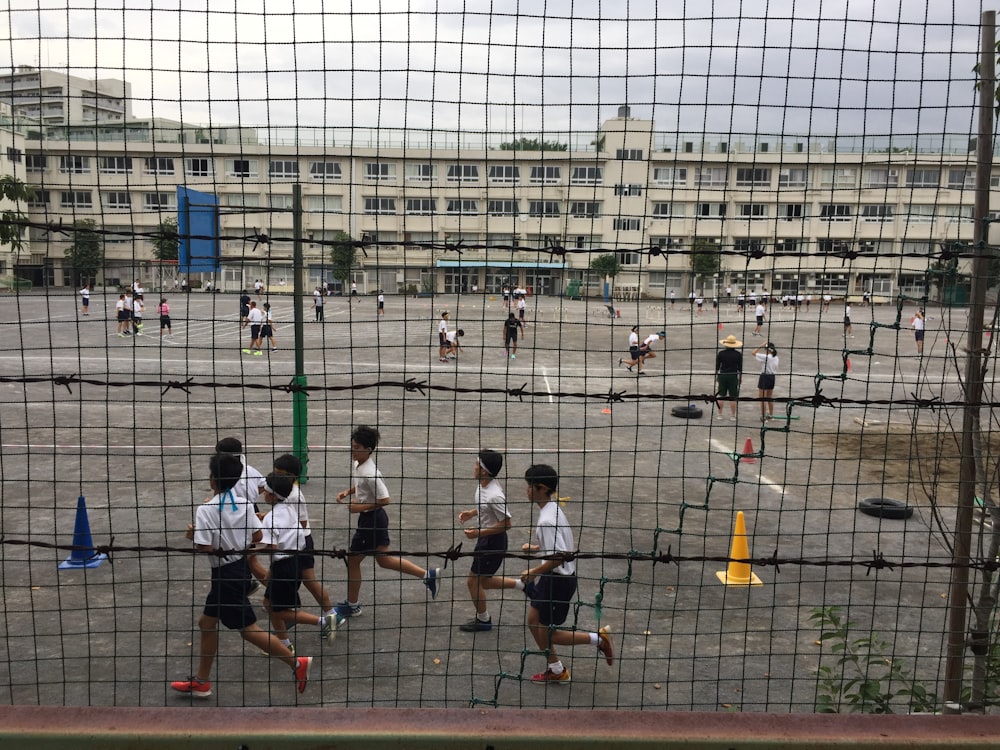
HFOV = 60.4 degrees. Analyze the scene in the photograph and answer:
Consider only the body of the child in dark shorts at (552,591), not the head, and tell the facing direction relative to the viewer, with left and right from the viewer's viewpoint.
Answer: facing to the left of the viewer

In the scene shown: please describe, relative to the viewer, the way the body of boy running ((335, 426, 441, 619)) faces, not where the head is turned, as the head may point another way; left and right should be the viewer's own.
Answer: facing to the left of the viewer

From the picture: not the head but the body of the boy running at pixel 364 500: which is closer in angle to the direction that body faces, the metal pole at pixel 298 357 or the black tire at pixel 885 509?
the metal pole

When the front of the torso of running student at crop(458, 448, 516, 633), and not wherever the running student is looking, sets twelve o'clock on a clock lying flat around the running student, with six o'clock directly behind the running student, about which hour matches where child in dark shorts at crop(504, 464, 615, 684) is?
The child in dark shorts is roughly at 8 o'clock from the running student.

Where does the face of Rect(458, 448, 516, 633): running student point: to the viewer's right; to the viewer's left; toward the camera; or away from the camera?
to the viewer's left

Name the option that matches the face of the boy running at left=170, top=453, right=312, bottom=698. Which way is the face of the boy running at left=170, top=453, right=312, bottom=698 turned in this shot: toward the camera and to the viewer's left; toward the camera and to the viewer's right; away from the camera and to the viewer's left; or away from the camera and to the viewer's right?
away from the camera and to the viewer's left

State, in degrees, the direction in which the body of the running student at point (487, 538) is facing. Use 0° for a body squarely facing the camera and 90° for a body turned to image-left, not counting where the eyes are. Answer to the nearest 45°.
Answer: approximately 90°

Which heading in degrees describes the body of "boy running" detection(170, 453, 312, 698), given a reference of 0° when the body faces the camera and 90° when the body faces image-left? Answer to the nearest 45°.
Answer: approximately 135°

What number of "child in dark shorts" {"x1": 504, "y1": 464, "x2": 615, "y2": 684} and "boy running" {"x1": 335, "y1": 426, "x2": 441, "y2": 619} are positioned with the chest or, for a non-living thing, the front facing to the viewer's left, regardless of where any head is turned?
2

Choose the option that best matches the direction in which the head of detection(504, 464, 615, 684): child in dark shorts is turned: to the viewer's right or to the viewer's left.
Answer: to the viewer's left

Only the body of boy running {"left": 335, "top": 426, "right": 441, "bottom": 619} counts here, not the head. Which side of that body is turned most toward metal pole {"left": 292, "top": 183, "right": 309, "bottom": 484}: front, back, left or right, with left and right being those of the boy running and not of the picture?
right
